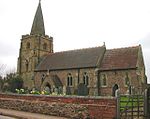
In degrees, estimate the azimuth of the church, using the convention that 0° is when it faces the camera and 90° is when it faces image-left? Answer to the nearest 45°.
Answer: approximately 45°
